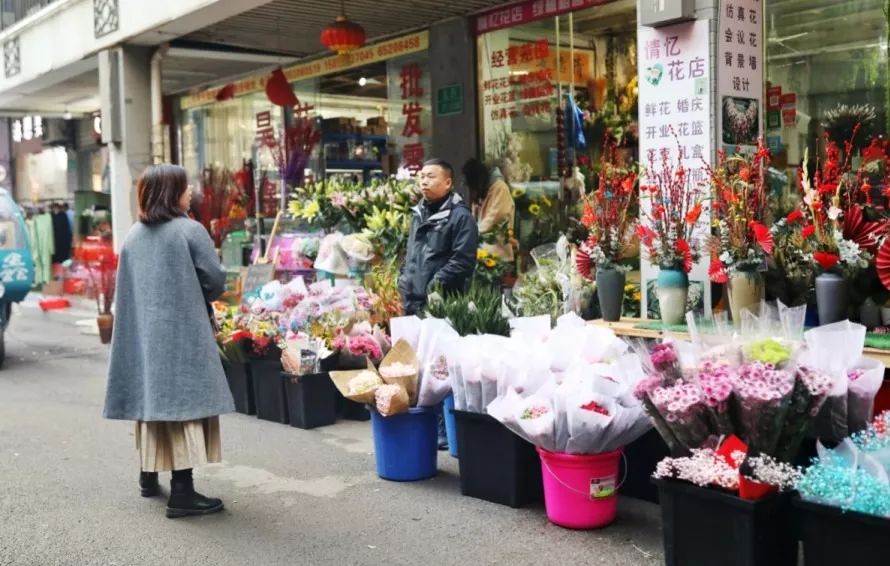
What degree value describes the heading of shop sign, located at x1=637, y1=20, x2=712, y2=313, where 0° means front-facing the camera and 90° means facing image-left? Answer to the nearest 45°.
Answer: approximately 45°

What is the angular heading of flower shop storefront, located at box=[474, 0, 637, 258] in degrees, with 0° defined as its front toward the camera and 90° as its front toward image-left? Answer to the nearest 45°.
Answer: approximately 45°

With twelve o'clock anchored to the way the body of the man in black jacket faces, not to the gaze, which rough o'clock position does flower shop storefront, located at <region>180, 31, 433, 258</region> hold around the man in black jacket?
The flower shop storefront is roughly at 4 o'clock from the man in black jacket.

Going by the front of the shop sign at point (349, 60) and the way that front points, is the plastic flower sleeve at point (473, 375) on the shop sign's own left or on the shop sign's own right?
on the shop sign's own left

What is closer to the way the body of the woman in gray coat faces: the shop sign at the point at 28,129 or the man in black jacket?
the man in black jacket

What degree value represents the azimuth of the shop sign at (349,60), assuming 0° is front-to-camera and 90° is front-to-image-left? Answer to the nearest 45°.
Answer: approximately 45°

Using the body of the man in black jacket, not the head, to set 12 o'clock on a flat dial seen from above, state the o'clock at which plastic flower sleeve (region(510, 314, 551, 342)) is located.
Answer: The plastic flower sleeve is roughly at 10 o'clock from the man in black jacket.

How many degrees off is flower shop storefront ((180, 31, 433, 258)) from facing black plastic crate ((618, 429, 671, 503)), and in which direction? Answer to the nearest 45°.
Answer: approximately 45° to its left

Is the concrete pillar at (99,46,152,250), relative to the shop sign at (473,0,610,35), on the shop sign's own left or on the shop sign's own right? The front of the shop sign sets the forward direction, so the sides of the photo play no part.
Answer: on the shop sign's own right

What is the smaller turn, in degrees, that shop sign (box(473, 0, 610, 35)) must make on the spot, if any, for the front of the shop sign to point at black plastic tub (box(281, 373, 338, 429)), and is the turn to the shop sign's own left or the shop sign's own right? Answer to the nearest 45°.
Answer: approximately 45° to the shop sign's own left
